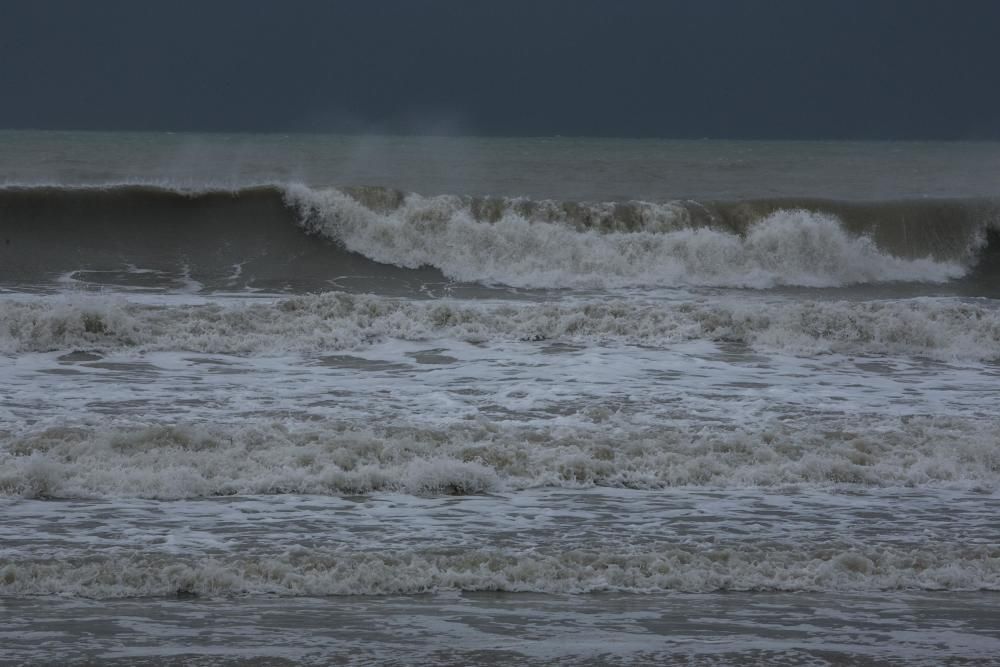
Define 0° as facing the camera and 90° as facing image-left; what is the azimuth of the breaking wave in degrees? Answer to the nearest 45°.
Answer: approximately 0°
